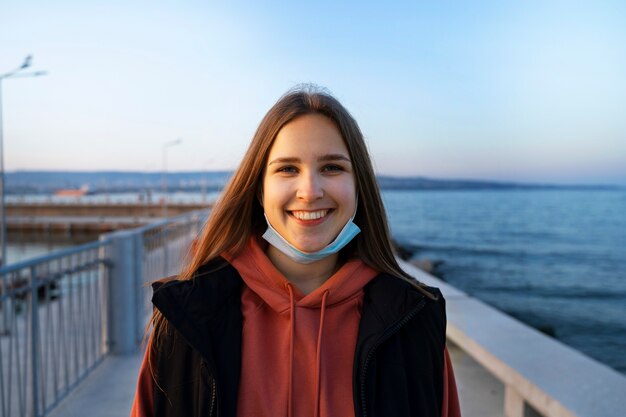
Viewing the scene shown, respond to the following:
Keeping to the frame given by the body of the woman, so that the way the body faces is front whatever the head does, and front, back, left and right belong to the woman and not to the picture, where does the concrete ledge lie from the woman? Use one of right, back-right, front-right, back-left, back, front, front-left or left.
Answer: back-left

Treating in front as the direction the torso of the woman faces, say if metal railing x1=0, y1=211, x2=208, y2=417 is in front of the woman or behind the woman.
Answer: behind

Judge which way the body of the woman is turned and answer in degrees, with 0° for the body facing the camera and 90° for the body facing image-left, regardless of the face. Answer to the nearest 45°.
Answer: approximately 0°
